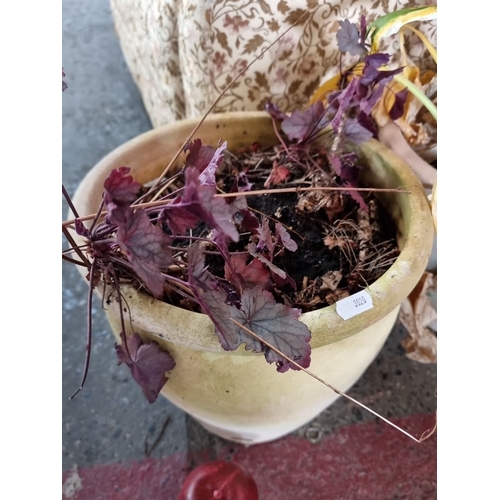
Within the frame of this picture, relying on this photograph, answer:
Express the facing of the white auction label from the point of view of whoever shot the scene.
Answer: facing the viewer

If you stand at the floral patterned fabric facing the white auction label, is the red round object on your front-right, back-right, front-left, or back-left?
front-right

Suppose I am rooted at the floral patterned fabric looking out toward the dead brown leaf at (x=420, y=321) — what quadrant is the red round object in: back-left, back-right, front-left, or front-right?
front-right
